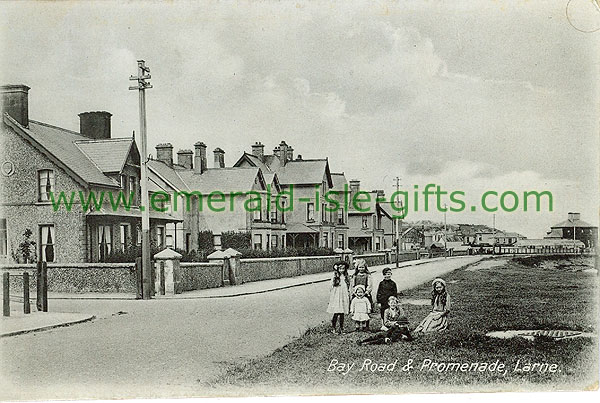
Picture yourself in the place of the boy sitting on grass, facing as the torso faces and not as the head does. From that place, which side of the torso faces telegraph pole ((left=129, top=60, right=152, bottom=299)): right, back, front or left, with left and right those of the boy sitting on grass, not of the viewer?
right

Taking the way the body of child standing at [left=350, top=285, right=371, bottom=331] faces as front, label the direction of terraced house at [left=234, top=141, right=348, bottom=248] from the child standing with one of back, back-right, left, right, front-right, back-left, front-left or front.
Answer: back

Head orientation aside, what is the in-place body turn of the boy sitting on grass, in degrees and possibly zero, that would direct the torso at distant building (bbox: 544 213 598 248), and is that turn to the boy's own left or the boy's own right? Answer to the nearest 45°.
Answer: approximately 180°

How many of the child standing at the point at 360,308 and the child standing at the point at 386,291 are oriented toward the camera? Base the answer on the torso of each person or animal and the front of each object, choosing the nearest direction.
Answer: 2

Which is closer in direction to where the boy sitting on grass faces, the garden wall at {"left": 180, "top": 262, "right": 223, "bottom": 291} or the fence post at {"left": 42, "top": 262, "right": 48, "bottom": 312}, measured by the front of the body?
the fence post

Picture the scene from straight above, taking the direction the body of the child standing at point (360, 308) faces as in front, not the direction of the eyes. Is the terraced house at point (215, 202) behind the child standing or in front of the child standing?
behind

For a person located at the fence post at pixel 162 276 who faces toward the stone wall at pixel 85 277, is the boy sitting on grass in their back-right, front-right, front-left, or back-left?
back-left
